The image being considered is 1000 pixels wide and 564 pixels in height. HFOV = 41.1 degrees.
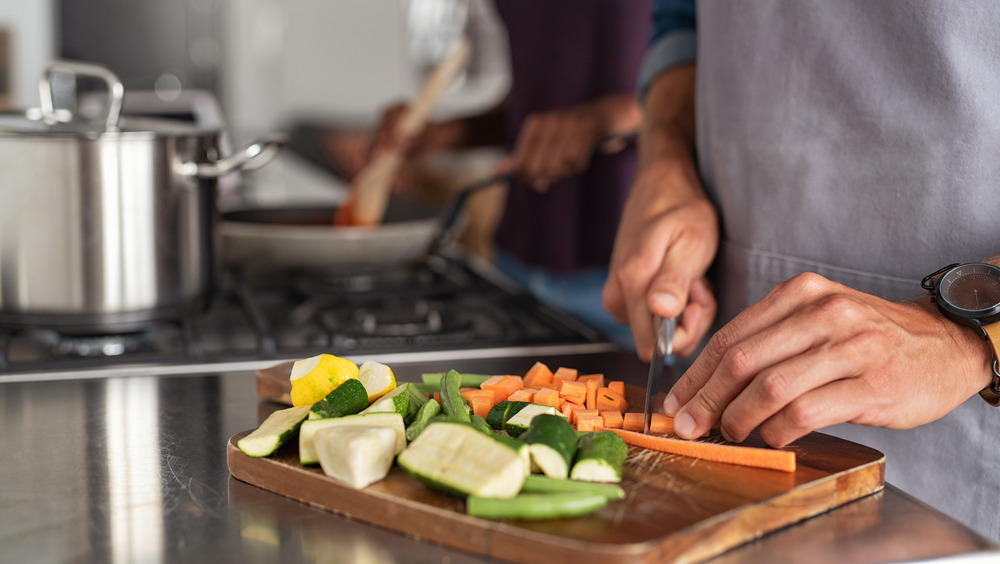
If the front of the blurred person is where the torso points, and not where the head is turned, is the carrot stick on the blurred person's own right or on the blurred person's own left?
on the blurred person's own left

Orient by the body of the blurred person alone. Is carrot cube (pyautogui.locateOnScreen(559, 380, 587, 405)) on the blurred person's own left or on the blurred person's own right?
on the blurred person's own left

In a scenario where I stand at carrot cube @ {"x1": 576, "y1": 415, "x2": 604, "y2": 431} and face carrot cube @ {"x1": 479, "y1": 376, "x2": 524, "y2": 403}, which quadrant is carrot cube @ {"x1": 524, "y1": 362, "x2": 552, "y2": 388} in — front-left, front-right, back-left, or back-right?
front-right
